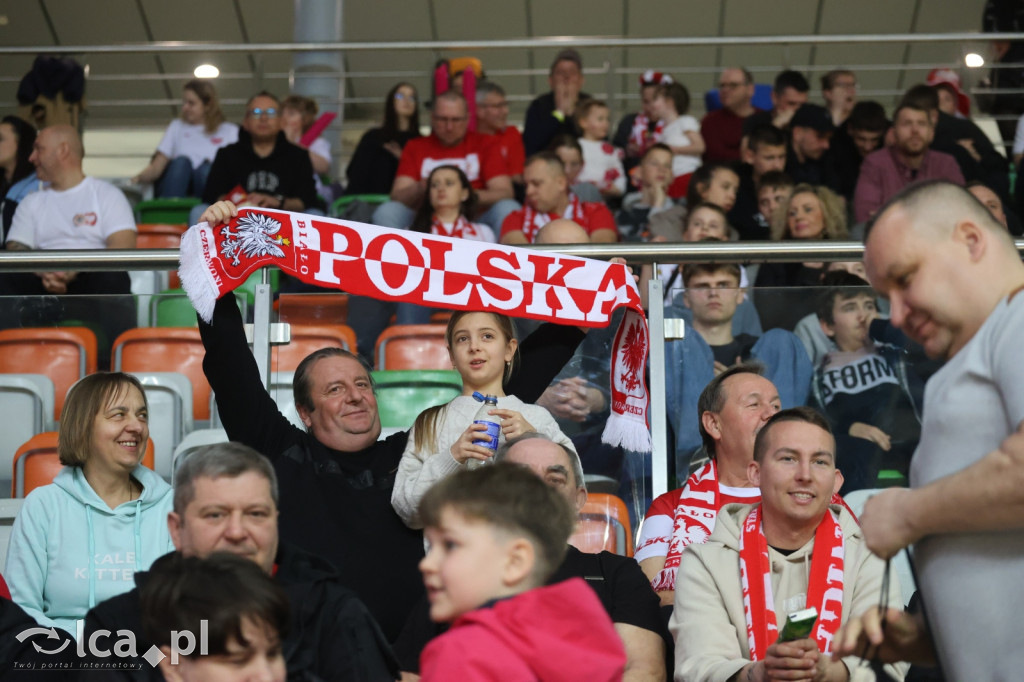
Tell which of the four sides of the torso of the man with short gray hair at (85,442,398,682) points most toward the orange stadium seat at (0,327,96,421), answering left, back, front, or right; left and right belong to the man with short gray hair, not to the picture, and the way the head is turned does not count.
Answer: back

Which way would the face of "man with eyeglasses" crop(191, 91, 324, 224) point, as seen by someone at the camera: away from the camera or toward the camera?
toward the camera

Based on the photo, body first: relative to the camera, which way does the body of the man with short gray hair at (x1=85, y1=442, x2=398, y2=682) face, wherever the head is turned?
toward the camera

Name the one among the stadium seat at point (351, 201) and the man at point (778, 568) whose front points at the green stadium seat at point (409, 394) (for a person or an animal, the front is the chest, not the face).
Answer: the stadium seat

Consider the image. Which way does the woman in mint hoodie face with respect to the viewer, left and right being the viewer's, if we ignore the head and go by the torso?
facing the viewer and to the right of the viewer

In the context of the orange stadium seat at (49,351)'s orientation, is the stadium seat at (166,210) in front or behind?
behind

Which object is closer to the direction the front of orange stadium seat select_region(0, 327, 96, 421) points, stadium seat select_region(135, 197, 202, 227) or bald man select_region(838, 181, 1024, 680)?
the bald man

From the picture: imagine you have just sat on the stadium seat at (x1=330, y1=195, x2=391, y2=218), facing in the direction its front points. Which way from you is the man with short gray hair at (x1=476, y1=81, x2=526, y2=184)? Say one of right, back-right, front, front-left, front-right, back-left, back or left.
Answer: left

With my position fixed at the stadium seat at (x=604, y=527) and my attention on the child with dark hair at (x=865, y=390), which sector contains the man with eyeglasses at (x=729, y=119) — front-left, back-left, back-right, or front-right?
front-left

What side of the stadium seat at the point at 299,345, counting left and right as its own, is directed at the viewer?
front

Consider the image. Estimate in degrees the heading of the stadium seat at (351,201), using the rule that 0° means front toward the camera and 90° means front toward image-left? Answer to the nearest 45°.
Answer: approximately 0°

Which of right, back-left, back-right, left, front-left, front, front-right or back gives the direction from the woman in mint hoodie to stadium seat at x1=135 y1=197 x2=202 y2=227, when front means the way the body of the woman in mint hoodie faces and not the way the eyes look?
back-left
